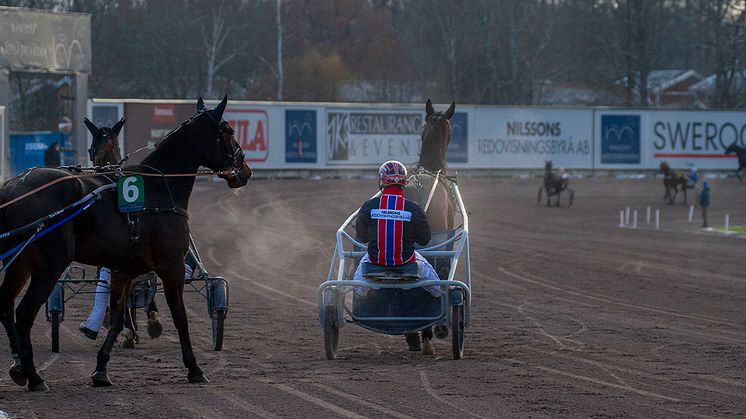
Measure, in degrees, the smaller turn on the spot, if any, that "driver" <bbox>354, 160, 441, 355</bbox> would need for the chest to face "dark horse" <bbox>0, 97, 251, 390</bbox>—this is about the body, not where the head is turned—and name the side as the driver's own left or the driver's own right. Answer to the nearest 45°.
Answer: approximately 135° to the driver's own left

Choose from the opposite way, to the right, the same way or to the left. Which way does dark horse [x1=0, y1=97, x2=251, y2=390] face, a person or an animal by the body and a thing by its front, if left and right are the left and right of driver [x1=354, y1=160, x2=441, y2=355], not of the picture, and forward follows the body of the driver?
to the right

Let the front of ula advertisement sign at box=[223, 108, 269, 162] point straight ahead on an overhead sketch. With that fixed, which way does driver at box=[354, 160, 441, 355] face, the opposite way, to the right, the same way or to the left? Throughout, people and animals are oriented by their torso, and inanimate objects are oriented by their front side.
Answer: the opposite way

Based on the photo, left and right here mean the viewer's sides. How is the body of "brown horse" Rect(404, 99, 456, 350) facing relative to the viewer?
facing away from the viewer

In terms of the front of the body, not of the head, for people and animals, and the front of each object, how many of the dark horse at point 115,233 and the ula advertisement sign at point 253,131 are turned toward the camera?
1

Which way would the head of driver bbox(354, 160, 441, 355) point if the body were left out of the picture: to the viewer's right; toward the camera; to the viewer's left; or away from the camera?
away from the camera

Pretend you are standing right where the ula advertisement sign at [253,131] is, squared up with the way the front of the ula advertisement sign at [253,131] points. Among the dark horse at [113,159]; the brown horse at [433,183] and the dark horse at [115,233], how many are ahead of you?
3

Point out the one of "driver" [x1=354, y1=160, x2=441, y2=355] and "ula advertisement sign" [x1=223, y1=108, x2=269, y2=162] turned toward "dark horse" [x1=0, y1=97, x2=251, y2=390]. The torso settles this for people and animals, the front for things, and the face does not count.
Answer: the ula advertisement sign

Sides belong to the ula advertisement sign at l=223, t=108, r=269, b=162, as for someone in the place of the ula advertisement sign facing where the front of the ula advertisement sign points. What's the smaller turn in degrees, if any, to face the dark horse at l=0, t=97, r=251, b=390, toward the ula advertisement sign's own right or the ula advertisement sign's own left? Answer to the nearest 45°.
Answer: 0° — it already faces it

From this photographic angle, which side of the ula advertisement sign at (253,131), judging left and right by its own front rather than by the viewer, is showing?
front

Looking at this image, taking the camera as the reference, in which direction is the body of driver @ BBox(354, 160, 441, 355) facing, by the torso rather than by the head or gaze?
away from the camera

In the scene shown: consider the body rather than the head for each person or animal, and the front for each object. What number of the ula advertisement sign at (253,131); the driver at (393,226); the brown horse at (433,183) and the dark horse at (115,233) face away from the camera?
2

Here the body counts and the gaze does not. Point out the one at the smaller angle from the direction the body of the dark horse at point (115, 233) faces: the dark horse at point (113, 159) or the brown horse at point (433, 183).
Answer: the brown horse

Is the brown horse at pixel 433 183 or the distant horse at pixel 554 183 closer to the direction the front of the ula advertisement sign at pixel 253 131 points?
the brown horse

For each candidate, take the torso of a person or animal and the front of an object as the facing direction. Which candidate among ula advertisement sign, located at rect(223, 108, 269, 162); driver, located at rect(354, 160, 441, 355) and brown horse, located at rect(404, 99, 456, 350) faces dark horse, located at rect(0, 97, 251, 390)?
the ula advertisement sign

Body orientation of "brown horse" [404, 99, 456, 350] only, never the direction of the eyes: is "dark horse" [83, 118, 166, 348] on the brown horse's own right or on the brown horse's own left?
on the brown horse's own left

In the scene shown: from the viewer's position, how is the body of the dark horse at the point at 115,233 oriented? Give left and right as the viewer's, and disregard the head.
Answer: facing to the right of the viewer
